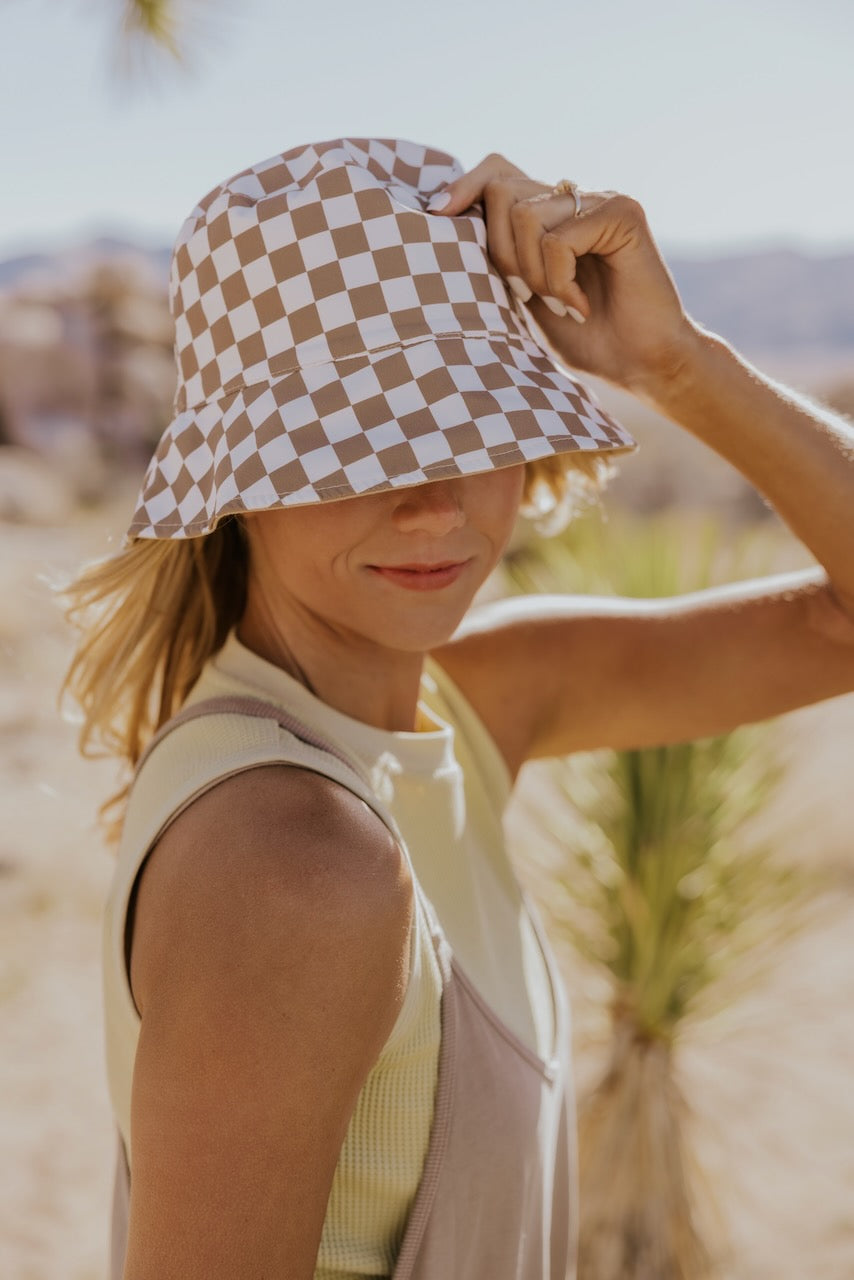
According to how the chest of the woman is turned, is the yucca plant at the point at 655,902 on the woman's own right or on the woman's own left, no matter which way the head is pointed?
on the woman's own left

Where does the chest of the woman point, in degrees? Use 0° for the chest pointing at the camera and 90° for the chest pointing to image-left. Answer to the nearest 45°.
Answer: approximately 315°
